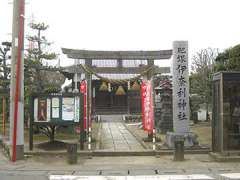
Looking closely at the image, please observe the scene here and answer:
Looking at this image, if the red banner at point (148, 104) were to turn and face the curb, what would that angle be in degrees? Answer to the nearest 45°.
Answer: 0° — it already faces it

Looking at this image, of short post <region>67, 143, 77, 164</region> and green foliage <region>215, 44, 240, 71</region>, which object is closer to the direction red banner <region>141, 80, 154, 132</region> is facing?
the short post

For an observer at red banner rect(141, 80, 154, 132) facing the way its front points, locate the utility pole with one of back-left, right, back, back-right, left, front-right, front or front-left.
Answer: front-right

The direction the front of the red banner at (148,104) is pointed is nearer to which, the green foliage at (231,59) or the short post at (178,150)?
the short post

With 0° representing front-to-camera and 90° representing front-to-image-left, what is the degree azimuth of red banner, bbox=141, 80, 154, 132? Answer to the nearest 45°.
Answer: approximately 0°

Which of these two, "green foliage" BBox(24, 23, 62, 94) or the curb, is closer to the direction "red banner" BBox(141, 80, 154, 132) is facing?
the curb

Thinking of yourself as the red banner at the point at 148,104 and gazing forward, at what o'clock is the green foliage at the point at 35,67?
The green foliage is roughly at 4 o'clock from the red banner.

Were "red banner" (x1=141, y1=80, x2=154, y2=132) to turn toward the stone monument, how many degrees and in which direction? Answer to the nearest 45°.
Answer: approximately 90° to its left

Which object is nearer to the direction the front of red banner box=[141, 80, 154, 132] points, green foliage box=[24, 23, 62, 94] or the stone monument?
the stone monument
